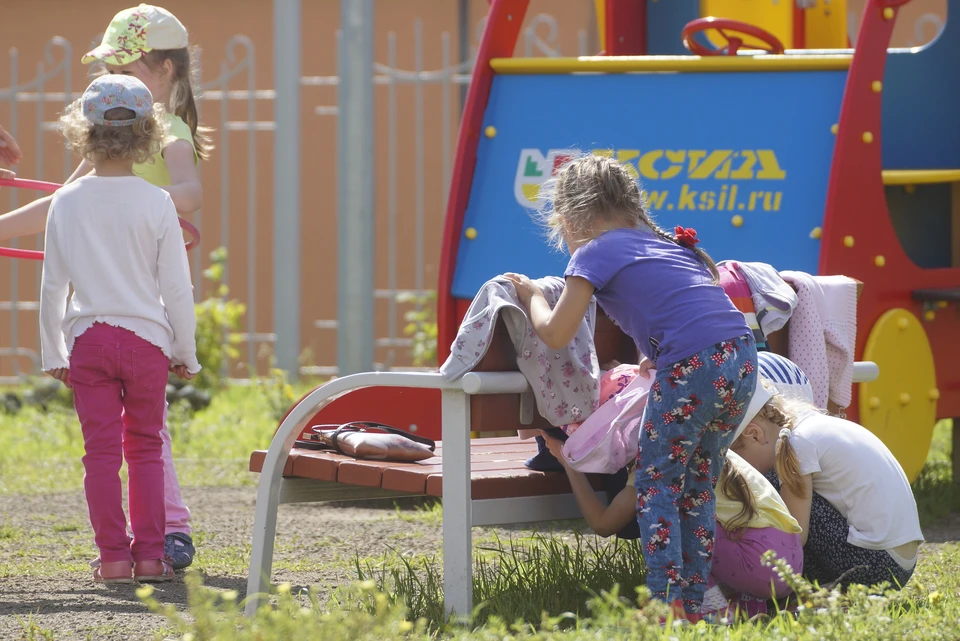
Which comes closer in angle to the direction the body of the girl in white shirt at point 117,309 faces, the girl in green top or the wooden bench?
the girl in green top

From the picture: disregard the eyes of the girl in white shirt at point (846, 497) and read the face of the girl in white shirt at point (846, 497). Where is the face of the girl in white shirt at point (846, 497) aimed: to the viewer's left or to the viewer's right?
to the viewer's left

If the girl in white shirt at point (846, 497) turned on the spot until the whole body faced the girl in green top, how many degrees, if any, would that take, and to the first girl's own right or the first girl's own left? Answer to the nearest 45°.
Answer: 0° — they already face them

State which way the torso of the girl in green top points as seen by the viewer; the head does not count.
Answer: to the viewer's left

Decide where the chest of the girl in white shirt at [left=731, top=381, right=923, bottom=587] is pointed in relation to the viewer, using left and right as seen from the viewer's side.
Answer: facing to the left of the viewer

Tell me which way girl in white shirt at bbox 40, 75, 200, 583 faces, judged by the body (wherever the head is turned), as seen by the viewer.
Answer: away from the camera

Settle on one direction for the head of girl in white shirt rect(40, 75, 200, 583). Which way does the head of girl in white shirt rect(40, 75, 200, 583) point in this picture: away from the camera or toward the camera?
away from the camera

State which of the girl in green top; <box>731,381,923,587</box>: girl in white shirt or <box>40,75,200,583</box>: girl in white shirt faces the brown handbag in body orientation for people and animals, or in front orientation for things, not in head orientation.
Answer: <box>731,381,923,587</box>: girl in white shirt

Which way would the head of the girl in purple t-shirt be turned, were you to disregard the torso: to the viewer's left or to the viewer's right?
to the viewer's left

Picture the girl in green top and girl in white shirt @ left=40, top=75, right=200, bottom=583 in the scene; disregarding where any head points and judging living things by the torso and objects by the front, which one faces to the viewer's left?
the girl in green top

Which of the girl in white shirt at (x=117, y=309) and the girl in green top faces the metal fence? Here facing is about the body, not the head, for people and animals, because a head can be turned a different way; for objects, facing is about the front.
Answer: the girl in white shirt
